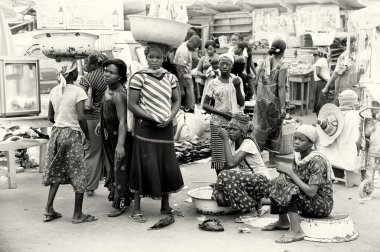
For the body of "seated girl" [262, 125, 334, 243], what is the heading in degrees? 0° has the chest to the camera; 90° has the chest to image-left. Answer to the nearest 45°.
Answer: approximately 45°

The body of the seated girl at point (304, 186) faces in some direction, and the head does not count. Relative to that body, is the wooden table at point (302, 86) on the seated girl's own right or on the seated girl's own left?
on the seated girl's own right

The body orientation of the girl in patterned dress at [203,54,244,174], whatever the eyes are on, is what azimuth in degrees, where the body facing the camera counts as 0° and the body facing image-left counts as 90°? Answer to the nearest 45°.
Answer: approximately 0°
